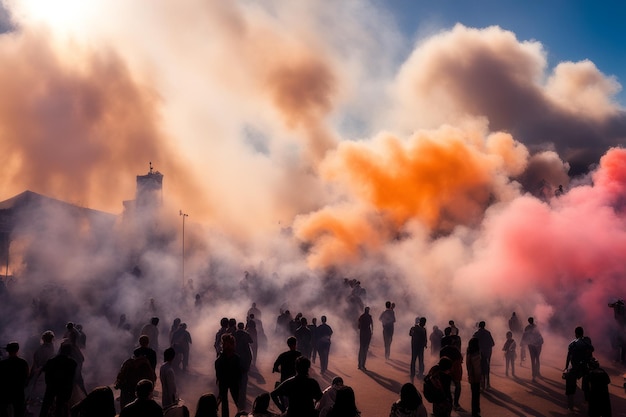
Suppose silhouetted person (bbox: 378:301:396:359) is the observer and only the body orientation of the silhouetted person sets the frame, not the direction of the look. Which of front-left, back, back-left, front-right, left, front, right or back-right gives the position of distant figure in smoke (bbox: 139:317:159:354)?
back-left

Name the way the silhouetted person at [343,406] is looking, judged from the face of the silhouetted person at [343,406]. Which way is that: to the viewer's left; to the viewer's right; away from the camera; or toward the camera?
away from the camera

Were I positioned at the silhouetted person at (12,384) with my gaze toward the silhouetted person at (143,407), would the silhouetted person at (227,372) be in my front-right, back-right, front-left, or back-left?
front-left

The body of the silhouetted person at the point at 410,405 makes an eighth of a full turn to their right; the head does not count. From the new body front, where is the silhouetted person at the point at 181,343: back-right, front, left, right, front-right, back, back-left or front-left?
left

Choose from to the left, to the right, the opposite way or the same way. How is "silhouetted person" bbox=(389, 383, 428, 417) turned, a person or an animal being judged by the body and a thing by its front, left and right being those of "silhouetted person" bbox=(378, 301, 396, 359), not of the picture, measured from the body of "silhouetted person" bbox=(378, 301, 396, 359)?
the same way

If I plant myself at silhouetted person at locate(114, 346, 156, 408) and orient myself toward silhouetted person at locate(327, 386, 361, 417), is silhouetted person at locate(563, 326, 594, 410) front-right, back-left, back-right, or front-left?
front-left

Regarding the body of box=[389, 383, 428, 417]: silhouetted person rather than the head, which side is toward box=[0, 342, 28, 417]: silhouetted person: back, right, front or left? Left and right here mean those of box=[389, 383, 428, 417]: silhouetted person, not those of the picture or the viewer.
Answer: left

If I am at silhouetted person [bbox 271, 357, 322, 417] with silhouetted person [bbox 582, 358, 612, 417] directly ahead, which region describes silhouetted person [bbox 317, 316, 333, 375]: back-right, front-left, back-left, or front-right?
front-left

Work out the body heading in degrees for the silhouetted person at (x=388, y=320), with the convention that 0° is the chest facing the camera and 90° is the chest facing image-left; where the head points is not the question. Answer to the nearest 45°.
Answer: approximately 180°

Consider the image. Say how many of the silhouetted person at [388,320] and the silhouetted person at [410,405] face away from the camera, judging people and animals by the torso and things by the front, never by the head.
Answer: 2

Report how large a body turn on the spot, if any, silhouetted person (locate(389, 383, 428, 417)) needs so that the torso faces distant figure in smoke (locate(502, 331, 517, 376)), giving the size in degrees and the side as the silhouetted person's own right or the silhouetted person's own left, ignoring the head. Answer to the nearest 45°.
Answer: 0° — they already face them

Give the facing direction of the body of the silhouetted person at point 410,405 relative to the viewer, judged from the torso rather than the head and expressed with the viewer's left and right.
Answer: facing away from the viewer

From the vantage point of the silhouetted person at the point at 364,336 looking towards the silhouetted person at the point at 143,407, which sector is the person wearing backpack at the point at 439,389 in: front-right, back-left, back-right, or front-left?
front-left

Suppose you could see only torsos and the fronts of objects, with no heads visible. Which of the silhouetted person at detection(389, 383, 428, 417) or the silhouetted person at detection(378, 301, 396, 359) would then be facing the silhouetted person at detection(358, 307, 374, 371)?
the silhouetted person at detection(389, 383, 428, 417)
